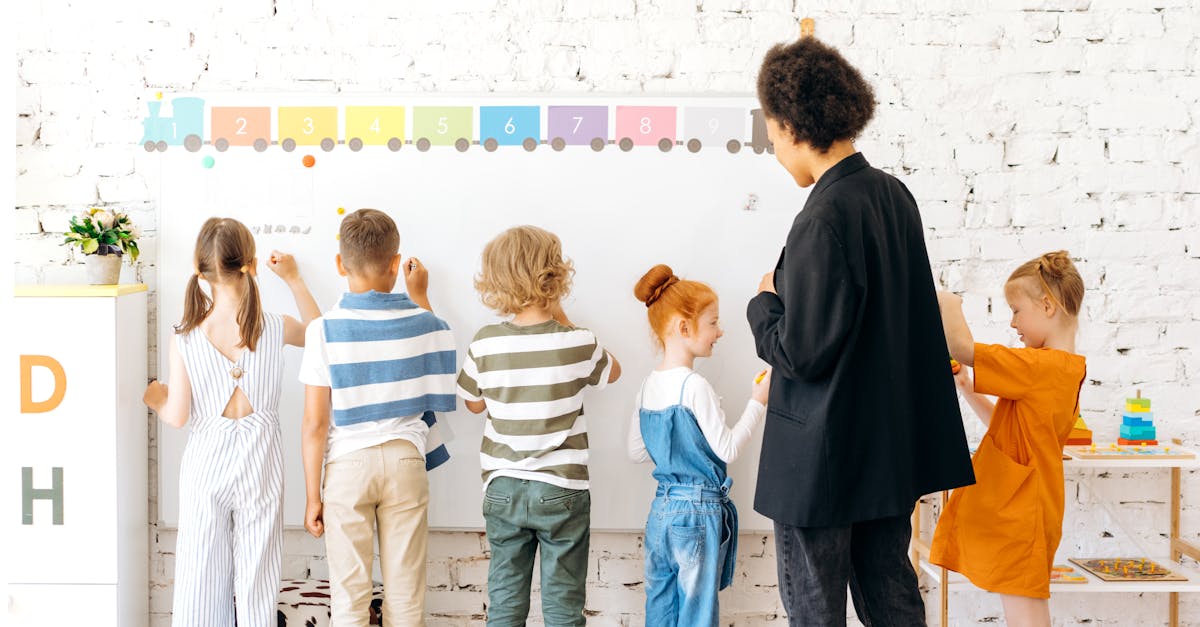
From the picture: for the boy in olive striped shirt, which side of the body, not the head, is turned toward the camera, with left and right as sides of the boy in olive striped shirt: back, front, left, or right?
back

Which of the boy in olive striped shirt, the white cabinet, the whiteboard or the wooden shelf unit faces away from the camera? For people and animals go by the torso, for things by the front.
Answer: the boy in olive striped shirt

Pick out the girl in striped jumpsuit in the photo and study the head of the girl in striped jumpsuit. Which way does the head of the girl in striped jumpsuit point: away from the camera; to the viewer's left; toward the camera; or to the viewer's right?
away from the camera

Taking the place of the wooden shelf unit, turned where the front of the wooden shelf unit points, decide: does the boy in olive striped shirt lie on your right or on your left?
on your right

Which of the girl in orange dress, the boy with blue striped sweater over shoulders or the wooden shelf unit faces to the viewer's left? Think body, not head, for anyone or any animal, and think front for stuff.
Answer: the girl in orange dress

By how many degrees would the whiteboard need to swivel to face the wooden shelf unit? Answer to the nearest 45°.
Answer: approximately 90° to its left

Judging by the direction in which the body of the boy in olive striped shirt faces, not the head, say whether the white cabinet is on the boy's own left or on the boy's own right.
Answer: on the boy's own left

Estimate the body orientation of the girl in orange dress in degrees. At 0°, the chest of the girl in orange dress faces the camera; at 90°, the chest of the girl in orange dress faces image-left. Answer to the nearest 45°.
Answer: approximately 90°
